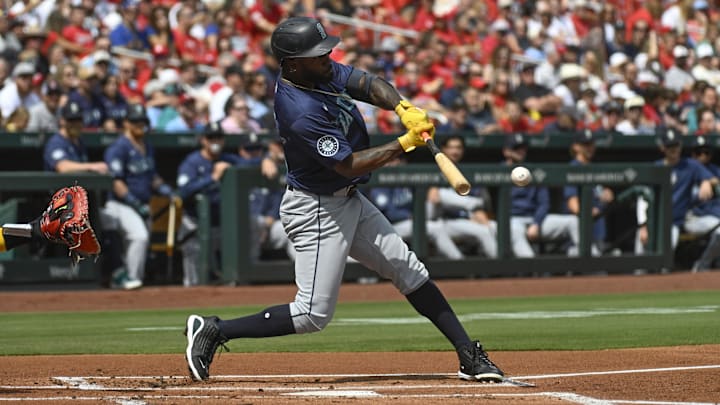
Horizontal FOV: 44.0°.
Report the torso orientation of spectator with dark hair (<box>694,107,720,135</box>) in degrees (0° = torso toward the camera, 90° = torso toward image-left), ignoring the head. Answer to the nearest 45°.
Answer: approximately 0°

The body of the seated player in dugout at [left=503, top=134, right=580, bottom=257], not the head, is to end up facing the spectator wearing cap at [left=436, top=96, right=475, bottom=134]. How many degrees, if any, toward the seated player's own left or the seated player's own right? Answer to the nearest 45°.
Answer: approximately 180°

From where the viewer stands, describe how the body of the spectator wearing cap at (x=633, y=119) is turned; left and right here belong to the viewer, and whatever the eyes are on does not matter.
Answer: facing the viewer

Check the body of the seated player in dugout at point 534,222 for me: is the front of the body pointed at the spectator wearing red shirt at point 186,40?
no

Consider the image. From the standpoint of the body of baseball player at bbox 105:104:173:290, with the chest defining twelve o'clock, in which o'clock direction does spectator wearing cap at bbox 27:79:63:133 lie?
The spectator wearing cap is roughly at 6 o'clock from the baseball player.

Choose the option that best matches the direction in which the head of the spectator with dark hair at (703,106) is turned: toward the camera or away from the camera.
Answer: toward the camera

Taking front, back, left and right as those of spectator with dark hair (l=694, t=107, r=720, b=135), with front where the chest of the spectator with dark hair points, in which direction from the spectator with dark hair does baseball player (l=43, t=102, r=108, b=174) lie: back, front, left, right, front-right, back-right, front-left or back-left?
front-right

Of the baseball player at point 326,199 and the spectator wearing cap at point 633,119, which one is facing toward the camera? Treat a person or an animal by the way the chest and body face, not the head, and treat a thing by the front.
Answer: the spectator wearing cap

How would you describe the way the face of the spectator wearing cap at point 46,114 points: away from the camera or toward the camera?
toward the camera

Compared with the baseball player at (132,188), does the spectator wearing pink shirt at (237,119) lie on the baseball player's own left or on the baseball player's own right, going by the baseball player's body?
on the baseball player's own left

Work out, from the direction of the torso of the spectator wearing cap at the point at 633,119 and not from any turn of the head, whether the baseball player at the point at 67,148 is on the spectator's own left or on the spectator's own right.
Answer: on the spectator's own right

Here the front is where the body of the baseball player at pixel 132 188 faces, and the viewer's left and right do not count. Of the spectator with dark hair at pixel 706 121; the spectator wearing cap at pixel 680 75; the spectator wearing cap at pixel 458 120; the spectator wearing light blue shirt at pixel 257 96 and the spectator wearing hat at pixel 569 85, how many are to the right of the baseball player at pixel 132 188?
0

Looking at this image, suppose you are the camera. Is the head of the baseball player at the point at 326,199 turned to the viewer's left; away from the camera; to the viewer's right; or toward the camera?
to the viewer's right

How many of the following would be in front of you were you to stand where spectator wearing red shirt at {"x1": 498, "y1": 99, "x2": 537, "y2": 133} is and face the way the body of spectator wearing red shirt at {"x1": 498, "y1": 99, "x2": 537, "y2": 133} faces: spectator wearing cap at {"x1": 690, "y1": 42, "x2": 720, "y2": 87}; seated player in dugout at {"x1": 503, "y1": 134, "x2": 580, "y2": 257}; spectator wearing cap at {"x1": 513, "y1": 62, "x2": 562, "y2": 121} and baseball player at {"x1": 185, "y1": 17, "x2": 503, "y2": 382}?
2

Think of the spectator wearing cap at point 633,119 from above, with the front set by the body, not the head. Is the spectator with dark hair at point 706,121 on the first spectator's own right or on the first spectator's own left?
on the first spectator's own left

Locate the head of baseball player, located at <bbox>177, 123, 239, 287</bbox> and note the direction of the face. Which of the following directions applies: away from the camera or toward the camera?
toward the camera

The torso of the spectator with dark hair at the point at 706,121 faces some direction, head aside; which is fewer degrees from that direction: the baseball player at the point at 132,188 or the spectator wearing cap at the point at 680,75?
the baseball player

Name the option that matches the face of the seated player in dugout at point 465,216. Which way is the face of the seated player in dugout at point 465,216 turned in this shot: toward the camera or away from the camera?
toward the camera

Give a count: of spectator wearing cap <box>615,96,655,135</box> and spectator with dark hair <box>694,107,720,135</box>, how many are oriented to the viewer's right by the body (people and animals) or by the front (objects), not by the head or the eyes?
0
